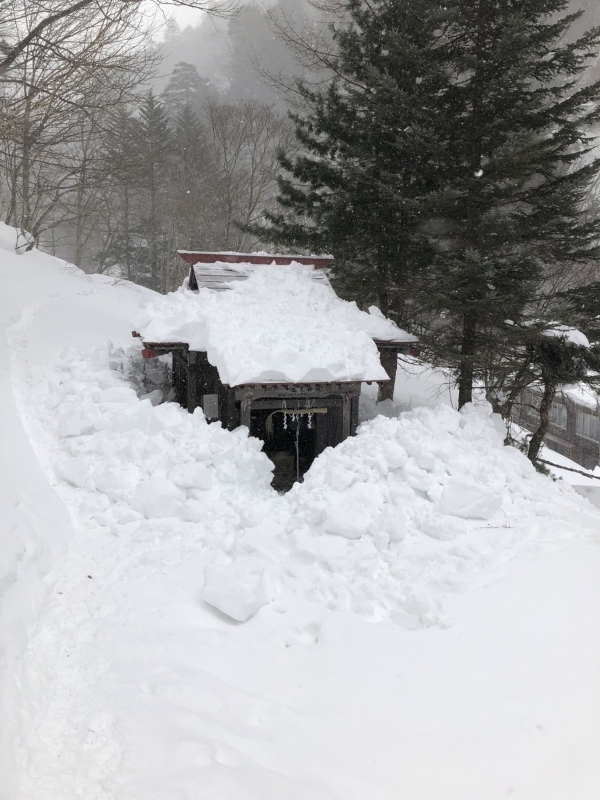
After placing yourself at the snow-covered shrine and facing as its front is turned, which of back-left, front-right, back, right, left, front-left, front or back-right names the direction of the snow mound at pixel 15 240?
back-right

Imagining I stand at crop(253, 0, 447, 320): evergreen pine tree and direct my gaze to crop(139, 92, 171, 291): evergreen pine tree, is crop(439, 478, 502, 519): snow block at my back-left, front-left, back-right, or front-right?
back-left

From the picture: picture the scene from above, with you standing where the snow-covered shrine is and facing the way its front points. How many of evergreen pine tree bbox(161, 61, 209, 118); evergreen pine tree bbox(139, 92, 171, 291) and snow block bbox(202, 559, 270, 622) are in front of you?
1

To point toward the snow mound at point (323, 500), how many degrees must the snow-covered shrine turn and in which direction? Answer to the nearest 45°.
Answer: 0° — it already faces it

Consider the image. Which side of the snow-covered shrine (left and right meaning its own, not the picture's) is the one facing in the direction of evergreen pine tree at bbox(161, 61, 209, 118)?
back

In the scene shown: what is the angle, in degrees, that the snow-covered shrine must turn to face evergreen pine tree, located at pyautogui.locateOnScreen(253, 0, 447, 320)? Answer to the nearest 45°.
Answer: approximately 135° to its left

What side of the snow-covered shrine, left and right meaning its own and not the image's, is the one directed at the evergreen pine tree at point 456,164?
left

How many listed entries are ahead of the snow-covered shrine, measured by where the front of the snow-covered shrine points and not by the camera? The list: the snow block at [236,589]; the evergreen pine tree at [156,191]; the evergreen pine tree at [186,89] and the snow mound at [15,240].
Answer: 1

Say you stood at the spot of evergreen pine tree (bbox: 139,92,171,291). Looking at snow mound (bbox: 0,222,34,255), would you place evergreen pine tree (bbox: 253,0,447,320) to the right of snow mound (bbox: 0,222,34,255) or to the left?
left

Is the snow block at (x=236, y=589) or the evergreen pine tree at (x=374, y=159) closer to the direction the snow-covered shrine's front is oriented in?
the snow block

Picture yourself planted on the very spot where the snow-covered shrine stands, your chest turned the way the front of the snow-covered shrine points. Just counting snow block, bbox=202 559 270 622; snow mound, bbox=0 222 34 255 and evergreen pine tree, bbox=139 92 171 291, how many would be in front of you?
1

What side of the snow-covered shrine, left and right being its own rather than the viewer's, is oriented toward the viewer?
front

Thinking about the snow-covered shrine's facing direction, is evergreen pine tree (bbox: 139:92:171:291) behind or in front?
behind

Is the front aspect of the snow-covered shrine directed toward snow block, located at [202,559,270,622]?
yes
